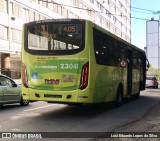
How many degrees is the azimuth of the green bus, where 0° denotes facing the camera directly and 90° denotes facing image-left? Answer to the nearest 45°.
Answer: approximately 225°

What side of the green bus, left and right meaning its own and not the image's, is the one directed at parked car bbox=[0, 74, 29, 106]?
back
